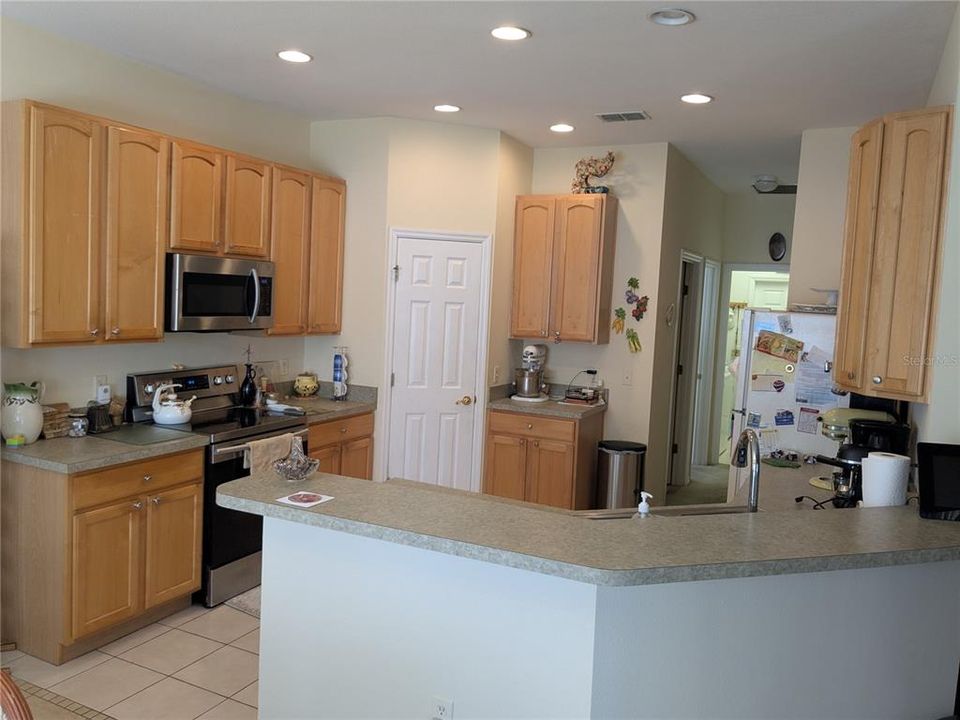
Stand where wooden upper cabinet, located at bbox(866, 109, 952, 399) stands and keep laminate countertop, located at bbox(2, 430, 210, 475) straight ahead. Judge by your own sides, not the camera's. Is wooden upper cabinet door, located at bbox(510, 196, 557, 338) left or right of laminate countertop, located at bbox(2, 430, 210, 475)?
right

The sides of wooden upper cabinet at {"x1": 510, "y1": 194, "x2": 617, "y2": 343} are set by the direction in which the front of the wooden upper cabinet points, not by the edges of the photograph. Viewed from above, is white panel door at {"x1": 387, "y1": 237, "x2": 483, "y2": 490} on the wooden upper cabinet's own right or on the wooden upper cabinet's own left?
on the wooden upper cabinet's own right

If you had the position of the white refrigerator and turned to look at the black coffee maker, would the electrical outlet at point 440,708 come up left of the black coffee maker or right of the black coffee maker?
right

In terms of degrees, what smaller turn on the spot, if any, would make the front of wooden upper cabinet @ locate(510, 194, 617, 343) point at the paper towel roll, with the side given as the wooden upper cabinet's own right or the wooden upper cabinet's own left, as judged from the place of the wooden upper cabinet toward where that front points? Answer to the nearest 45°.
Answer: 0° — it already faces it

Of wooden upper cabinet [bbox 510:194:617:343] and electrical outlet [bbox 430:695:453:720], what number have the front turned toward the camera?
2

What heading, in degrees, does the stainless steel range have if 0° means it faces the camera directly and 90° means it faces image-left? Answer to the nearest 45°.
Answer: approximately 315°
